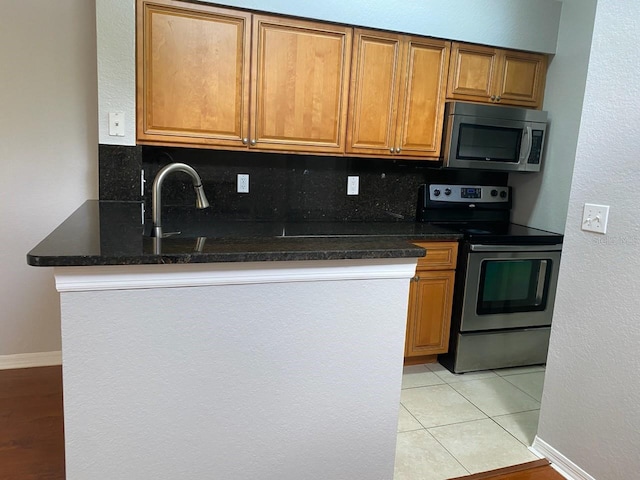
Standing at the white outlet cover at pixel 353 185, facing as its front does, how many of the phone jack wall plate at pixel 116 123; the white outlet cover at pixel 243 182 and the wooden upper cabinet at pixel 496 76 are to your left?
1

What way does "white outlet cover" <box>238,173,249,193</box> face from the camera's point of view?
toward the camera

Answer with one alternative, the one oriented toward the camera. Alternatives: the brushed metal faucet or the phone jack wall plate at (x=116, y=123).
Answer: the phone jack wall plate

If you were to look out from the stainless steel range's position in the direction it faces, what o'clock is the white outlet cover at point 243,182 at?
The white outlet cover is roughly at 4 o'clock from the stainless steel range.

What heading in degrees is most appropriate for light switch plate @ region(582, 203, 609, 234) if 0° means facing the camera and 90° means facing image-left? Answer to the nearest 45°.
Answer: approximately 45°

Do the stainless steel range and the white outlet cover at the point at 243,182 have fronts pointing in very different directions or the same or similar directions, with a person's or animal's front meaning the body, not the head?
same or similar directions

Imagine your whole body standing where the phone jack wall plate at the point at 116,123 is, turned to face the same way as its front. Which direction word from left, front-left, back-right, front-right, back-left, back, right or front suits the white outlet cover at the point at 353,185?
left

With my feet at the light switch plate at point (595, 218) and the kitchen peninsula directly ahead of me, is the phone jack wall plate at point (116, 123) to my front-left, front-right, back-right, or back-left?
front-right

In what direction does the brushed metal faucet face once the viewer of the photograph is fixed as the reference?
facing to the right of the viewer

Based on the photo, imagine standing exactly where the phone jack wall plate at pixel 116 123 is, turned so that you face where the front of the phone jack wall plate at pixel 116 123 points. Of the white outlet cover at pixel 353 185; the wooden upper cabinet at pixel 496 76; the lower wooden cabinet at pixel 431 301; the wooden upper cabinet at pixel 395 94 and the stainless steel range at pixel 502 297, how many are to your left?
5

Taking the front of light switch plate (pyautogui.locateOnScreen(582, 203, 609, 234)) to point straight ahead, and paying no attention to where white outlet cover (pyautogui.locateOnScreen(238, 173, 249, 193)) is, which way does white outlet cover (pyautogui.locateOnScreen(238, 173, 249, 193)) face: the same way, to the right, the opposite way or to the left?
to the left

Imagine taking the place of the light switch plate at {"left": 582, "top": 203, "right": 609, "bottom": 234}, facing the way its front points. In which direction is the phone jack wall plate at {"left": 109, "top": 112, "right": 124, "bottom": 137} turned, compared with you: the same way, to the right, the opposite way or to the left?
to the left

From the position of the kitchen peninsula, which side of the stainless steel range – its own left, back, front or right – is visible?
right

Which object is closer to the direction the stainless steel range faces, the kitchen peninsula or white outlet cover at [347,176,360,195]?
the kitchen peninsula

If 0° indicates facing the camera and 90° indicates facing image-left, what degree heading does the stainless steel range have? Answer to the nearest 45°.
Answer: approximately 315°

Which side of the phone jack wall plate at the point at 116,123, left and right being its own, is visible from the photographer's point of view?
front

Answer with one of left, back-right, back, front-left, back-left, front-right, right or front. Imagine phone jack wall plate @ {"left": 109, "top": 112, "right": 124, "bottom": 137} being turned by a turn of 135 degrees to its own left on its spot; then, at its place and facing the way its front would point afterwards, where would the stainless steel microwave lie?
front-right
